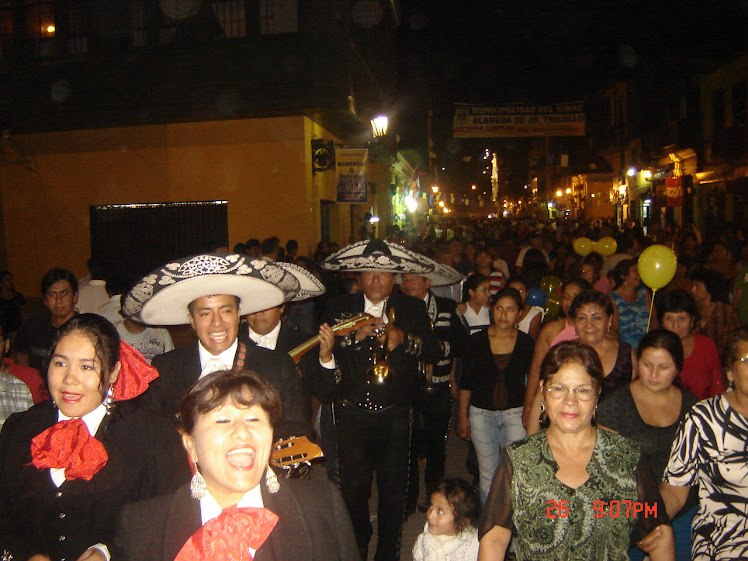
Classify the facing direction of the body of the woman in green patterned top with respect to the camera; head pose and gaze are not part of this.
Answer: toward the camera

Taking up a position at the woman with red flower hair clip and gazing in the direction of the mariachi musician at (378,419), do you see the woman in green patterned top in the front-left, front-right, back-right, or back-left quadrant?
front-right

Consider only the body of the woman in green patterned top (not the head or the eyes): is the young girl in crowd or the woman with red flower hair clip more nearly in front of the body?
the woman with red flower hair clip

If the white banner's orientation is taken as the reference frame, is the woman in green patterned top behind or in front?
in front

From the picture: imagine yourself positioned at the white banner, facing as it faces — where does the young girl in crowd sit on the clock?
The young girl in crowd is roughly at 12 o'clock from the white banner.

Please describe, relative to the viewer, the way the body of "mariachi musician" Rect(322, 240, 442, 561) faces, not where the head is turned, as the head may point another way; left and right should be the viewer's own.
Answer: facing the viewer

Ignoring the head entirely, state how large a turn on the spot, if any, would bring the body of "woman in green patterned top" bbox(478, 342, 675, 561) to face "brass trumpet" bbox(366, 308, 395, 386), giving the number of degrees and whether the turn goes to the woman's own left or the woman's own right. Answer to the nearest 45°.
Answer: approximately 135° to the woman's own right

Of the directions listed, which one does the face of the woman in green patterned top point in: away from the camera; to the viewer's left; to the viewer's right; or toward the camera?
toward the camera

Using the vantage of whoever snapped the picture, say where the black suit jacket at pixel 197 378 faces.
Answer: facing the viewer

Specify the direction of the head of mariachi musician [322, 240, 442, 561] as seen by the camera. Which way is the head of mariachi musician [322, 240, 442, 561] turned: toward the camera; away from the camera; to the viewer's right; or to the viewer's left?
toward the camera

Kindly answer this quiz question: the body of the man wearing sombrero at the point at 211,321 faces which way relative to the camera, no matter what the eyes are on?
toward the camera

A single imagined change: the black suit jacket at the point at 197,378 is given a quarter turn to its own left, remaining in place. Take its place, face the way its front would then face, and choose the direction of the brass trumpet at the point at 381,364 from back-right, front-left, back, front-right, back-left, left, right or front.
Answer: front-left

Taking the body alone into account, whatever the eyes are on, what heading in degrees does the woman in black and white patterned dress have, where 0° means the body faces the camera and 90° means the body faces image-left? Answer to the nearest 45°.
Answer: approximately 0°

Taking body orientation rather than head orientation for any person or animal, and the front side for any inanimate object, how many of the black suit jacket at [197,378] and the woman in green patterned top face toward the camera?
2

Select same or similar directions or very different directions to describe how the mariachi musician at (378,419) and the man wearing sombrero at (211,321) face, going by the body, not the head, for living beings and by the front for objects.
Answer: same or similar directions

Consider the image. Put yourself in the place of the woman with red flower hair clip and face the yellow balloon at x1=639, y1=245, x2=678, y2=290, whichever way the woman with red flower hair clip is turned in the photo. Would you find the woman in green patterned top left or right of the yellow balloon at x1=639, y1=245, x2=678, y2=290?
right

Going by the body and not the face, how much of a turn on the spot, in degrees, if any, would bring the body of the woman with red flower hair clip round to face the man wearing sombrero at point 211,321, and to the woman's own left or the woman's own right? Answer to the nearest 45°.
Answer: approximately 180°

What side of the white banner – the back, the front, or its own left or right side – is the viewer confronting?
front

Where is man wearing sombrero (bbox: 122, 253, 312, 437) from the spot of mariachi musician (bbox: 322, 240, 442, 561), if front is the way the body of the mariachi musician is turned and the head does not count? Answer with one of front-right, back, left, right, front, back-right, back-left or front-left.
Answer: front-right
